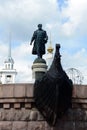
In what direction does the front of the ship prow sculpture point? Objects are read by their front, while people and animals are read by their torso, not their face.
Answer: toward the camera
